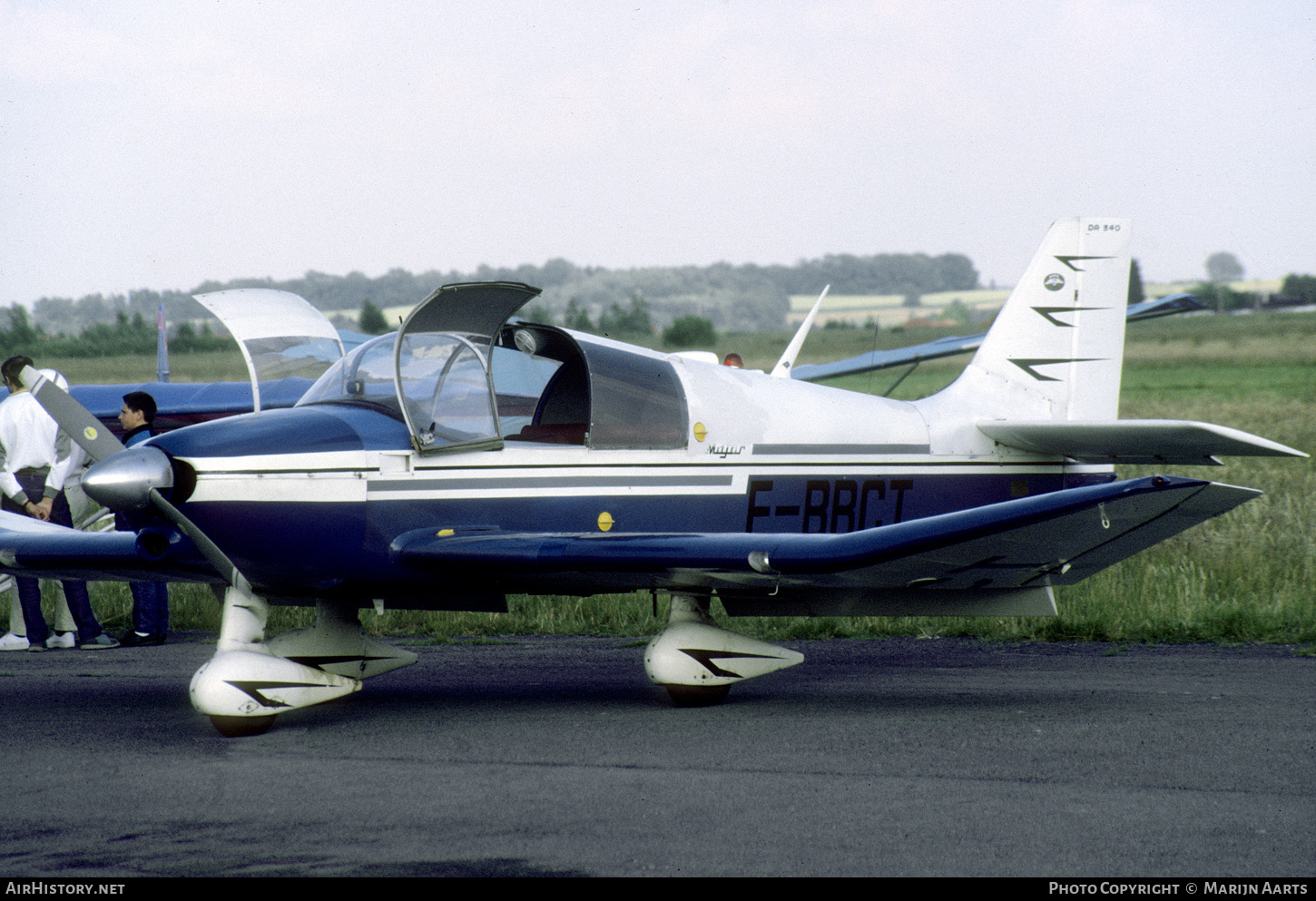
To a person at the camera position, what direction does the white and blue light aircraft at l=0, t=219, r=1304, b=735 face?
facing the viewer and to the left of the viewer
